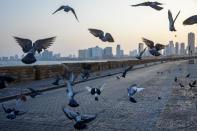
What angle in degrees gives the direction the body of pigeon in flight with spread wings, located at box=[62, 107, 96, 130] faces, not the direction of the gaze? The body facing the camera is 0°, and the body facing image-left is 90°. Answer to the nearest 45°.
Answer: approximately 180°

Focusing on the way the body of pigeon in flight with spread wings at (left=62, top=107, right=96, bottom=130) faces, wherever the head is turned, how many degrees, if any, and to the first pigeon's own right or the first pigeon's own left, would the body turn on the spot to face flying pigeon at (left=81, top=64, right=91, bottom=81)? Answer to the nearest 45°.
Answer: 0° — it already faces it

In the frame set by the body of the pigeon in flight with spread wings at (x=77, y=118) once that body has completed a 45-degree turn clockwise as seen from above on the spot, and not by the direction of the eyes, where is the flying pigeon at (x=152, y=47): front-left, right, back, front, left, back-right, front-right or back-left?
front-right
